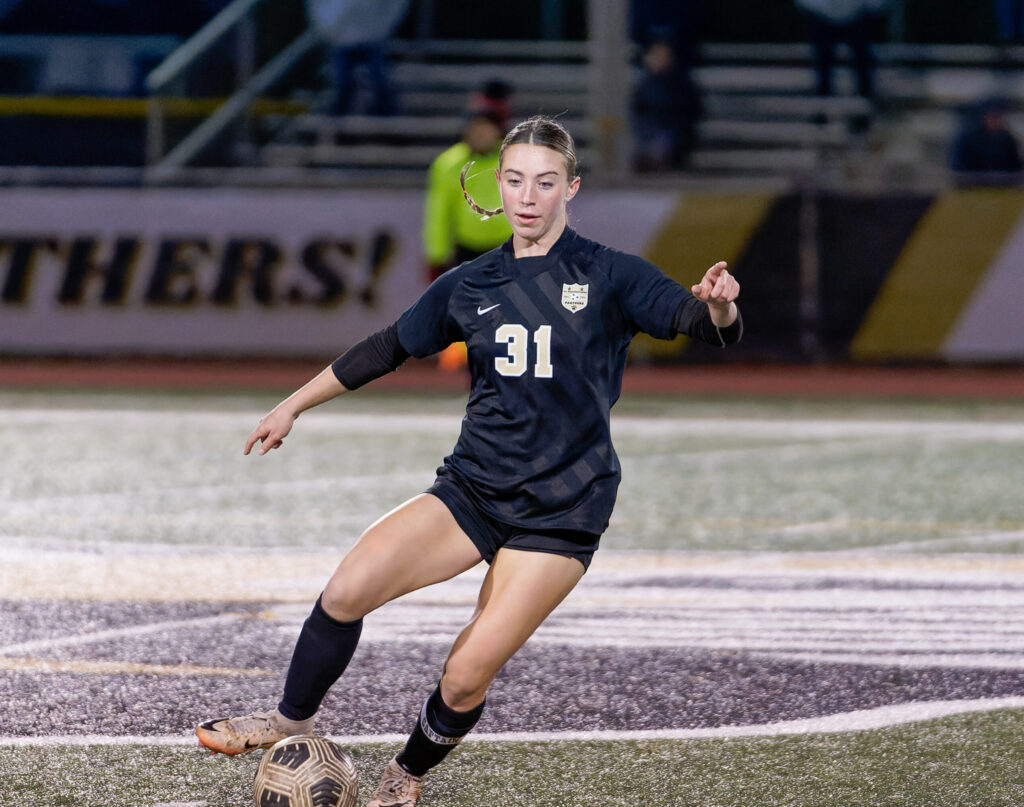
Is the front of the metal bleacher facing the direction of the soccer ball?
yes

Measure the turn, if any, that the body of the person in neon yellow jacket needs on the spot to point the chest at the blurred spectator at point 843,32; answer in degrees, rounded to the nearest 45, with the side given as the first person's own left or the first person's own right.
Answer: approximately 90° to the first person's own left

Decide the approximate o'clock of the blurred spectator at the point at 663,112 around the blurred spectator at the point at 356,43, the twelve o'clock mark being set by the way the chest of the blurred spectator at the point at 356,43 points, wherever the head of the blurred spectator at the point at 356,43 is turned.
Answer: the blurred spectator at the point at 663,112 is roughly at 10 o'clock from the blurred spectator at the point at 356,43.

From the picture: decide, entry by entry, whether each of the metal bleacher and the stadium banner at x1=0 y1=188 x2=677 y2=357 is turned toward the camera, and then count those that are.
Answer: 2

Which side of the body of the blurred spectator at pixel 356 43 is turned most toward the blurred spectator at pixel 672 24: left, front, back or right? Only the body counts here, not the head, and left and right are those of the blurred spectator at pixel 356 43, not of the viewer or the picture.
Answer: left
